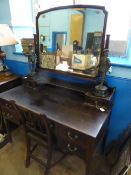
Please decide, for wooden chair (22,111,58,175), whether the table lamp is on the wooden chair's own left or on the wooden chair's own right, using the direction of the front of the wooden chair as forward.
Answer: on the wooden chair's own left

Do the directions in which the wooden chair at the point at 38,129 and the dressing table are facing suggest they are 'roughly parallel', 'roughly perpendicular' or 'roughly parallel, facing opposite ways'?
roughly parallel, facing opposite ways

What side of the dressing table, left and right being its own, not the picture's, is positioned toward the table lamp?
right

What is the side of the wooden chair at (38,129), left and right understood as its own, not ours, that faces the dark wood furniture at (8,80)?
left

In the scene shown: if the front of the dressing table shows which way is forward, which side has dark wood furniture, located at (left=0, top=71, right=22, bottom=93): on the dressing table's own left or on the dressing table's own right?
on the dressing table's own right

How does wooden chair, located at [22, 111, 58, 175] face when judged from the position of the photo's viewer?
facing away from the viewer and to the right of the viewer
